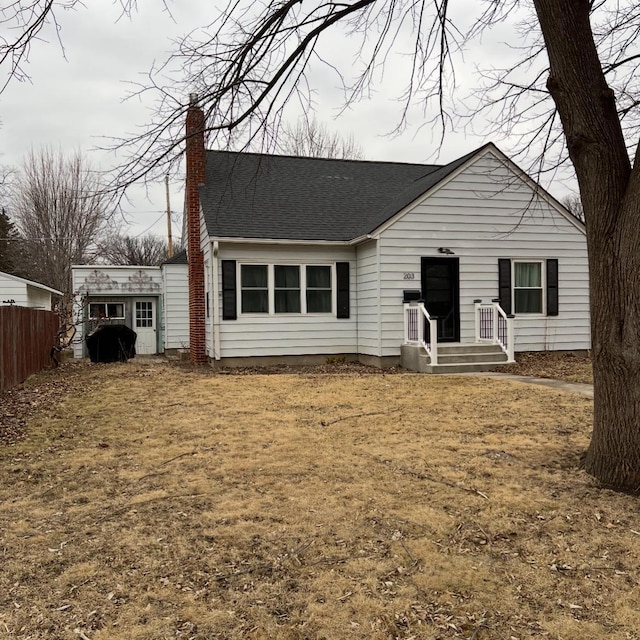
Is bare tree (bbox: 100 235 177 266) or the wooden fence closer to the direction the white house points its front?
the wooden fence

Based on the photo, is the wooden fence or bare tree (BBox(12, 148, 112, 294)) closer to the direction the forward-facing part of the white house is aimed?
the wooden fence

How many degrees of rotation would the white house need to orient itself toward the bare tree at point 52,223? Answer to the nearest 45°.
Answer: approximately 135° to its right

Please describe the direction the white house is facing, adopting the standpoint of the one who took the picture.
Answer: facing the viewer

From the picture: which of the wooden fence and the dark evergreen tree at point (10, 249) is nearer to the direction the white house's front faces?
the wooden fence

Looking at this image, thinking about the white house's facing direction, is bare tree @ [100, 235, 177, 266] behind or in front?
behind

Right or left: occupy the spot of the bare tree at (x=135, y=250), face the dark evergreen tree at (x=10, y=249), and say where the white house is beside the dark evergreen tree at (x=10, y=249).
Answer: left

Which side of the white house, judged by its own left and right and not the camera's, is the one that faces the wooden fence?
right
